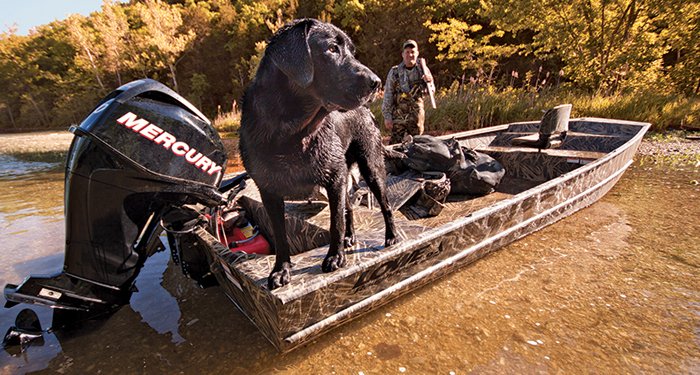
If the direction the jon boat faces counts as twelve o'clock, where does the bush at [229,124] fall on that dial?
The bush is roughly at 10 o'clock from the jon boat.

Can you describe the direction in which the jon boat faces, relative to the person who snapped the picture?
facing away from the viewer and to the right of the viewer

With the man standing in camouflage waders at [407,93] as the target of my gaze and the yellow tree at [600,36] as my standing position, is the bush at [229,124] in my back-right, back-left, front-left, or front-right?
front-right

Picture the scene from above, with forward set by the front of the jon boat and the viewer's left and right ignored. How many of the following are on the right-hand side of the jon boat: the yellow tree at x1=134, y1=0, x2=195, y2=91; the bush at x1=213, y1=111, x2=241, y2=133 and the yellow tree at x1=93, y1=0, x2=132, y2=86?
0

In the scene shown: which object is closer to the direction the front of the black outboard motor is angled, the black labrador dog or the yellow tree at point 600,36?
the yellow tree

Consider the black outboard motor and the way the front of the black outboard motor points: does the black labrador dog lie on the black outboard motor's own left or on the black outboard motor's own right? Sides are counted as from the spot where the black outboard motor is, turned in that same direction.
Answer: on the black outboard motor's own right

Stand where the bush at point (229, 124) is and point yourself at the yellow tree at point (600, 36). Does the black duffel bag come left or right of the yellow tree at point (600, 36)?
right

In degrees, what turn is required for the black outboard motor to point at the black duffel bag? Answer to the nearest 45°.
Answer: approximately 45° to its right

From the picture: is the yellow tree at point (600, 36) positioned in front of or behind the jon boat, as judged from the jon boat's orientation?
in front

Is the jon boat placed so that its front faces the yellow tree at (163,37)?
no

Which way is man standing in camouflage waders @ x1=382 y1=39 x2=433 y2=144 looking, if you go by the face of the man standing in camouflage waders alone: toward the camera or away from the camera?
toward the camera

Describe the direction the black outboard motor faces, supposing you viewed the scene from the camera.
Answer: facing away from the viewer and to the right of the viewer
